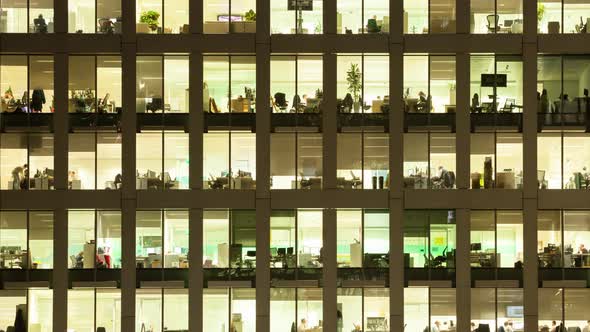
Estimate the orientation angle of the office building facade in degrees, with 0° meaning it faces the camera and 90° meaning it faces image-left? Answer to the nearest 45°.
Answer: approximately 0°
